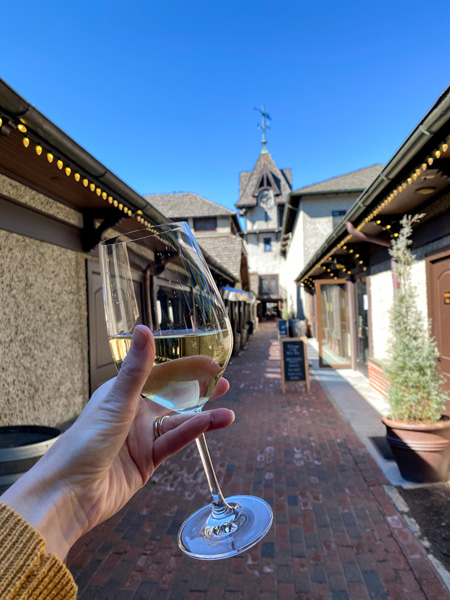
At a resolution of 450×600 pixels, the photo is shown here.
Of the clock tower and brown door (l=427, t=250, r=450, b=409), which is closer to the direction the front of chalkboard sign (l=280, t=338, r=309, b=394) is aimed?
the brown door

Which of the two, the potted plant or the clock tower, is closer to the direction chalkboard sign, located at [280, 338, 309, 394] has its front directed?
the potted plant

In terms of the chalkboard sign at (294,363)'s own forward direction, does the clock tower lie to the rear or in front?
to the rear

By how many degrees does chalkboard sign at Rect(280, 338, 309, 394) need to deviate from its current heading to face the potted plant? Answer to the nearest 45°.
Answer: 0° — it already faces it

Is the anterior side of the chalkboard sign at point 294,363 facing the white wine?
yes

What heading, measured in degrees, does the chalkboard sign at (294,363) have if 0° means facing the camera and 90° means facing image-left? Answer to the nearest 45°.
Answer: approximately 0°

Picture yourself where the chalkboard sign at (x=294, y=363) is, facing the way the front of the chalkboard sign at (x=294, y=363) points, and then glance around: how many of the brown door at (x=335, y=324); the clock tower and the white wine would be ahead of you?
1

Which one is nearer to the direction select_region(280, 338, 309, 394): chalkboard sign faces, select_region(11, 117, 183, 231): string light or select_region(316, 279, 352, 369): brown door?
the string light

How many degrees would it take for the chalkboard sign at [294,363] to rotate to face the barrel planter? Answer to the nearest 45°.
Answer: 0° — it already faces it
